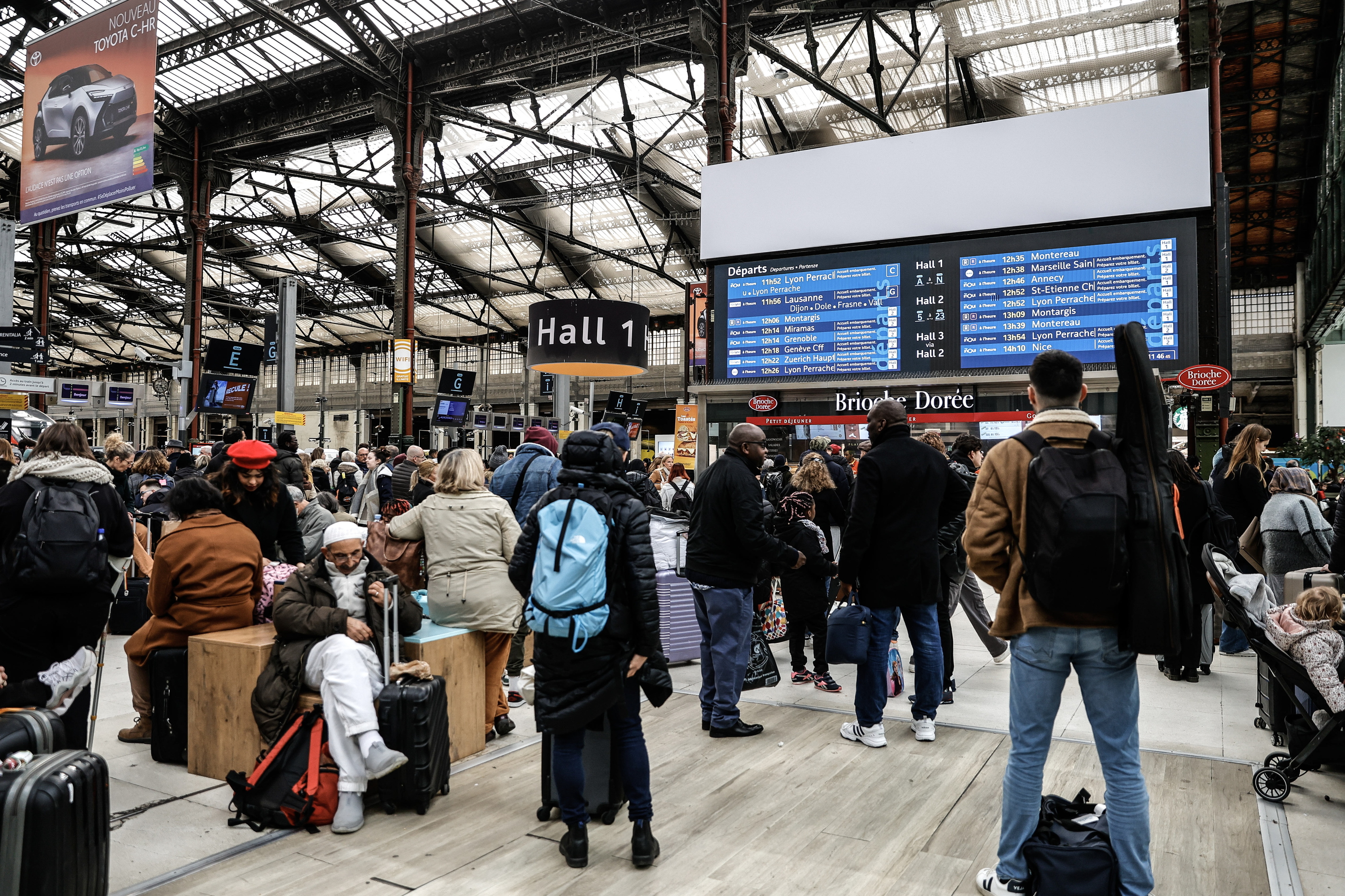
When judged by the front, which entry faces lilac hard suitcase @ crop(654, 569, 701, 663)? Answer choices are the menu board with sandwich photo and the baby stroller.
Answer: the menu board with sandwich photo

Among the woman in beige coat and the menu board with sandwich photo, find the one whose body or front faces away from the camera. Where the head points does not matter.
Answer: the woman in beige coat

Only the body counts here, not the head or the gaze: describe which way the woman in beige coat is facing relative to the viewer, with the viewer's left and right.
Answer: facing away from the viewer

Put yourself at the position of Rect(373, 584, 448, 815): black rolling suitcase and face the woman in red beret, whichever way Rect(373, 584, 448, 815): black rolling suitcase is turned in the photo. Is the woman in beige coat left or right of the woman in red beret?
right

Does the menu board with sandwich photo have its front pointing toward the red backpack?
yes

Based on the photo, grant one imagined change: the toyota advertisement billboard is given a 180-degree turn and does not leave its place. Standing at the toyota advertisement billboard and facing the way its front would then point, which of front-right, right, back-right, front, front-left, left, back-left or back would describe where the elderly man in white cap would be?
back-right

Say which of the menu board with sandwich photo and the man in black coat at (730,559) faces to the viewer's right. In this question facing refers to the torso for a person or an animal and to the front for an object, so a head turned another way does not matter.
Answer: the man in black coat

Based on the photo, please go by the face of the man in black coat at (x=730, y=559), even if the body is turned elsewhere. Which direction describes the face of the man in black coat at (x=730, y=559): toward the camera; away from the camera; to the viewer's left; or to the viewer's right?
to the viewer's right

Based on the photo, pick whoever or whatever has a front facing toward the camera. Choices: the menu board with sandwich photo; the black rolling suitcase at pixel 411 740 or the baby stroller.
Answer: the menu board with sandwich photo

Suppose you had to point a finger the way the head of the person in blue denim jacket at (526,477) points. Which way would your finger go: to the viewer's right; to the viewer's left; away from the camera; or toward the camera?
away from the camera

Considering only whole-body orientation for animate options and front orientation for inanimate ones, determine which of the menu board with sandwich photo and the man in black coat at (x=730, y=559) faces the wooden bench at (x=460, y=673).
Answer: the menu board with sandwich photo

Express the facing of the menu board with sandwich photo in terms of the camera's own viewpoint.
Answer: facing the viewer

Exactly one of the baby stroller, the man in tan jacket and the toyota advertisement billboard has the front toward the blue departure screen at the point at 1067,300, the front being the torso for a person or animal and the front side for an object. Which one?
the man in tan jacket

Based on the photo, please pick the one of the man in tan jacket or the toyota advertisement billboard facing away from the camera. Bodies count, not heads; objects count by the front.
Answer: the man in tan jacket

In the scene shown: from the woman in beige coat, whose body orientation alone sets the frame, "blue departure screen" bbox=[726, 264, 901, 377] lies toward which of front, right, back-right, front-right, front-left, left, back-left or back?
front-right

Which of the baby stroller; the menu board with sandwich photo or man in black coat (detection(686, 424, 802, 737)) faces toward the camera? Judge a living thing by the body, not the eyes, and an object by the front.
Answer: the menu board with sandwich photo

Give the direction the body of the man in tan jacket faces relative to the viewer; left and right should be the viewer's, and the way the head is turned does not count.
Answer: facing away from the viewer
